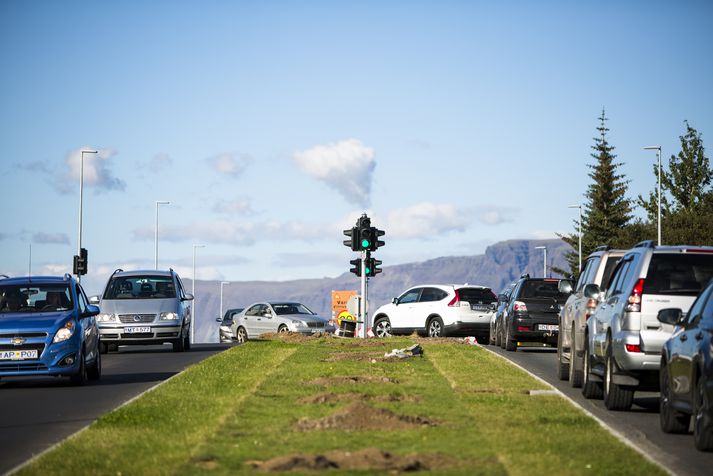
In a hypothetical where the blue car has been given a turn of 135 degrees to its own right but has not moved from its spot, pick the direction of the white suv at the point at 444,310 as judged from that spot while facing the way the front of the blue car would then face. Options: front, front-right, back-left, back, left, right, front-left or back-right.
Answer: right

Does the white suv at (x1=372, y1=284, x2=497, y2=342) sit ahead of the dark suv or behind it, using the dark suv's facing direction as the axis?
ahead

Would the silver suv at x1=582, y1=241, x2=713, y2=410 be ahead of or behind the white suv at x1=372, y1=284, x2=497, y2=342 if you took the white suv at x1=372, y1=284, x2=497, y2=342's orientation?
behind

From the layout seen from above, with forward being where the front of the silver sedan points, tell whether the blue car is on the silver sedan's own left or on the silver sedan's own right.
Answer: on the silver sedan's own right

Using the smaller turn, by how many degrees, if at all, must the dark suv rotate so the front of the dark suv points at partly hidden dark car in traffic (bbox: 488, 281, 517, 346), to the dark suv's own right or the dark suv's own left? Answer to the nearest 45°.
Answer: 0° — it already faces it

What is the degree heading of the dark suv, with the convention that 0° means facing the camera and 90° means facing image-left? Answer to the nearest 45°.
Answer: approximately 180°

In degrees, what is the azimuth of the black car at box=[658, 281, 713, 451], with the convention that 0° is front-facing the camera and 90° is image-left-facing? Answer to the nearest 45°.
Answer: approximately 180°

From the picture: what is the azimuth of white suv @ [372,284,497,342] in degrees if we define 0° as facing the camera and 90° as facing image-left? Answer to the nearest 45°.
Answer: approximately 135°
